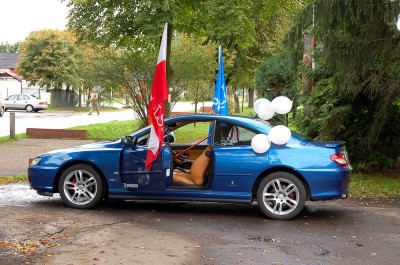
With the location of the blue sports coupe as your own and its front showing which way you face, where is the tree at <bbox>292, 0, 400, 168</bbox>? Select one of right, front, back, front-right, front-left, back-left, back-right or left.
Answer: back-right

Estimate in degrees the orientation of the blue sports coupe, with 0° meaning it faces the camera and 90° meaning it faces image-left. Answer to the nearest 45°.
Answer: approximately 90°

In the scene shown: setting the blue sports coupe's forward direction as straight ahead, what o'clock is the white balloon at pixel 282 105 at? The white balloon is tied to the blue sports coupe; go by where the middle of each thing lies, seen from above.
The white balloon is roughly at 5 o'clock from the blue sports coupe.

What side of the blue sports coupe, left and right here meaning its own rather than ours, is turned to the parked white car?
right

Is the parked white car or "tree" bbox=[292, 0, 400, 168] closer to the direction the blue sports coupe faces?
the parked white car

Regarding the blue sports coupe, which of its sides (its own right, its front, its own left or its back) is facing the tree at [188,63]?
right
